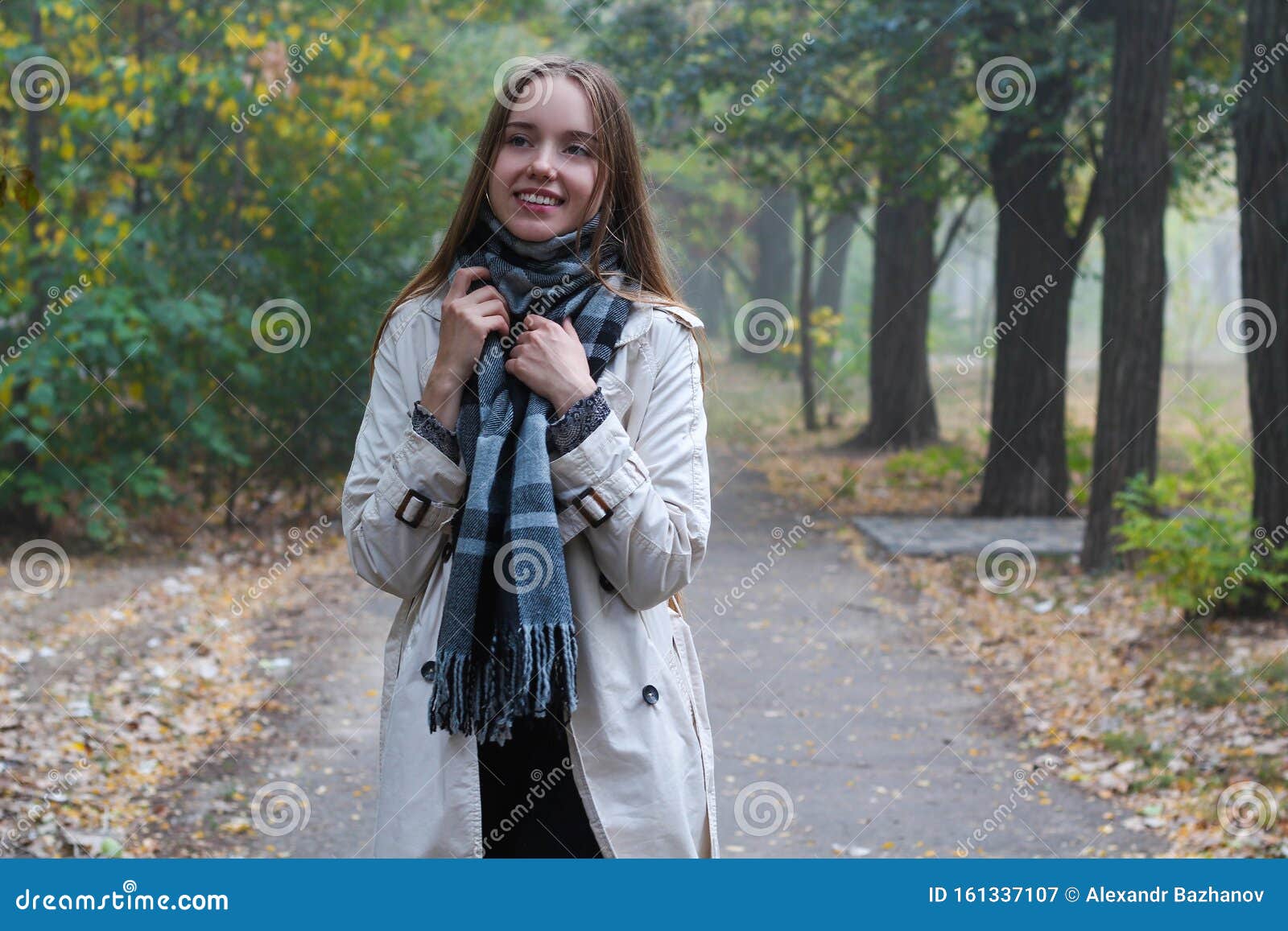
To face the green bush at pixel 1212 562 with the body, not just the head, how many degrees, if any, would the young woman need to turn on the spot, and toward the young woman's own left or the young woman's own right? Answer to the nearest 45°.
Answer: approximately 135° to the young woman's own left

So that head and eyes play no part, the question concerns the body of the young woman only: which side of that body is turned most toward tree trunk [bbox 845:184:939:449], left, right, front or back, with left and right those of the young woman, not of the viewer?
back

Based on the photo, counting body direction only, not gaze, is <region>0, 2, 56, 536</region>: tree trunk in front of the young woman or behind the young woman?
behind

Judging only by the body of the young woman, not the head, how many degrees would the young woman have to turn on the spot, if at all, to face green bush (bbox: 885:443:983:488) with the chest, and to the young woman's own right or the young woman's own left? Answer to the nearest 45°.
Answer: approximately 180°

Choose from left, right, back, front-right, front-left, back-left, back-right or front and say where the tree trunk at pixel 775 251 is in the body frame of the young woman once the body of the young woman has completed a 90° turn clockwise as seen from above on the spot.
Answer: right

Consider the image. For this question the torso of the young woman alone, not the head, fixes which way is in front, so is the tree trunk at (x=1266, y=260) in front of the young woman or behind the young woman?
behind

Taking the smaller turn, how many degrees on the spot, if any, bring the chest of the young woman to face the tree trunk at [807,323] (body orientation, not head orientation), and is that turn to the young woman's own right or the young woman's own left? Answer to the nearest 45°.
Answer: approximately 180°

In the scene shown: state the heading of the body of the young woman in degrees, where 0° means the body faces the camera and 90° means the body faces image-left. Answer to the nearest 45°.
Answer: approximately 0°

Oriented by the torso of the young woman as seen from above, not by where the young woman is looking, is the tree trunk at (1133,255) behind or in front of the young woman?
behind
